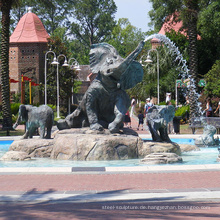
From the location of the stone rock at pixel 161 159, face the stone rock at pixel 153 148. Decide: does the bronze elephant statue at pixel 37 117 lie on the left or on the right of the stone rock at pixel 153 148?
left

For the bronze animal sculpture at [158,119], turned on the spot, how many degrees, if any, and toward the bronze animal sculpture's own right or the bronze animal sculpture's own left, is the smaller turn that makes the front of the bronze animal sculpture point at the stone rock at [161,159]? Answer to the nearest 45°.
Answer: approximately 45° to the bronze animal sculpture's own right

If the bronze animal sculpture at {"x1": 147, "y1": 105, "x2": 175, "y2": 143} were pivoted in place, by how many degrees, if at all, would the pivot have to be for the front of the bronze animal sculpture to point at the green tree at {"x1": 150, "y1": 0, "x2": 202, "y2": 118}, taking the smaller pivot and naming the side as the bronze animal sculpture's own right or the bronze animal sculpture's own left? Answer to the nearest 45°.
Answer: approximately 135° to the bronze animal sculpture's own left

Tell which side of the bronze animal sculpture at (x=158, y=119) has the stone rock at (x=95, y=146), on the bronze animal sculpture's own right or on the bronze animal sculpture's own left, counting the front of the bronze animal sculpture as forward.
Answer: on the bronze animal sculpture's own right

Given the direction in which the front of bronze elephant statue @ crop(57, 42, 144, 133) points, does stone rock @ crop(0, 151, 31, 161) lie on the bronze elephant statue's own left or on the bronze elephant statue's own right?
on the bronze elephant statue's own right

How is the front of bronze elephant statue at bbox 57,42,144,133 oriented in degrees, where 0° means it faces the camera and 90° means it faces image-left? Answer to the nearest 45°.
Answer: approximately 315°

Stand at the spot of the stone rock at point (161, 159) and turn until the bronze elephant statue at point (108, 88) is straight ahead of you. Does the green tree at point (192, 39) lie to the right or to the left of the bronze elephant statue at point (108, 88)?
right

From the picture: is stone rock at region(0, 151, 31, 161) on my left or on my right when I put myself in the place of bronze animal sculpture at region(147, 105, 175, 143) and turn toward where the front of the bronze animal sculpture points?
on my right

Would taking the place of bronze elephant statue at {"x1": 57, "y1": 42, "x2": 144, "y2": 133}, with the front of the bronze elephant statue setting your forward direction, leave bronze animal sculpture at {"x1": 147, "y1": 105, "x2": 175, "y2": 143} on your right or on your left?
on your left

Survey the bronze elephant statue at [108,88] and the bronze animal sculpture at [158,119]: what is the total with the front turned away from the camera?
0
